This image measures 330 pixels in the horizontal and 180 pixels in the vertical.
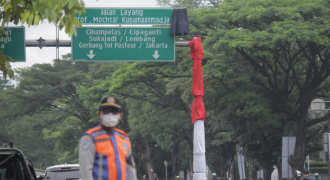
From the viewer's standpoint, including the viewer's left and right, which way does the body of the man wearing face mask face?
facing the viewer and to the right of the viewer

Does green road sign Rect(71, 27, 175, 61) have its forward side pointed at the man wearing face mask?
yes

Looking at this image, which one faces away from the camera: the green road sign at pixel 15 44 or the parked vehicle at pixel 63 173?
the parked vehicle

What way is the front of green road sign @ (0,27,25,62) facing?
toward the camera

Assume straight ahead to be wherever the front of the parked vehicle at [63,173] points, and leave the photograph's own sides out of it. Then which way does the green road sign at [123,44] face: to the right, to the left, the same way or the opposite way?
the opposite way

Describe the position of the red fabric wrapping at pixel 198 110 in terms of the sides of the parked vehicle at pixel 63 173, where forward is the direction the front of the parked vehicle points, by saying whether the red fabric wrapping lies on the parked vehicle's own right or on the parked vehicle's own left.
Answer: on the parked vehicle's own right

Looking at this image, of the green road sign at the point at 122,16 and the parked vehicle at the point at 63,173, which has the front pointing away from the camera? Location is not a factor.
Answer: the parked vehicle

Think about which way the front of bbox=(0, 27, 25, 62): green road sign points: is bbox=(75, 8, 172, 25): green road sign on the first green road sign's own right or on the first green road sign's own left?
on the first green road sign's own left

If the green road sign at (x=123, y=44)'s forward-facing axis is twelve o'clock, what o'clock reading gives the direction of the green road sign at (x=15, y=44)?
the green road sign at (x=15, y=44) is roughly at 3 o'clock from the green road sign at (x=123, y=44).

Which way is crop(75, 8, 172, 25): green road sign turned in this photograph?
toward the camera

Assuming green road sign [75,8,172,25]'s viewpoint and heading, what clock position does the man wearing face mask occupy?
The man wearing face mask is roughly at 12 o'clock from the green road sign.

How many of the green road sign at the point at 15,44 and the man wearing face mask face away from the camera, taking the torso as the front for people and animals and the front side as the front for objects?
0

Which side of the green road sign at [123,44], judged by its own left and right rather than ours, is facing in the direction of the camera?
front
